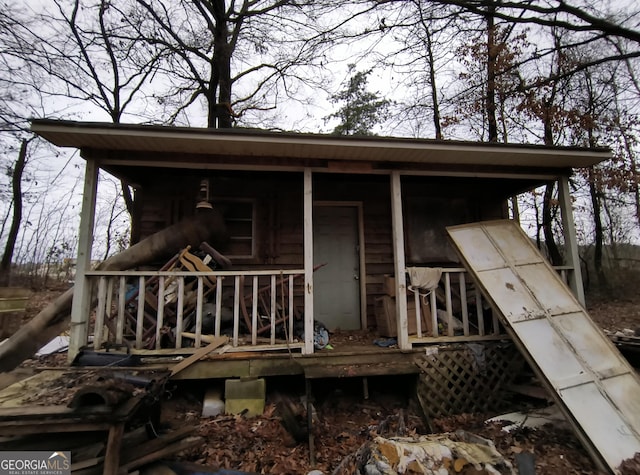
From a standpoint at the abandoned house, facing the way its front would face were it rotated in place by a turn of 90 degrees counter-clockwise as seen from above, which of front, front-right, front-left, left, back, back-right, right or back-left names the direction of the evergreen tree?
left

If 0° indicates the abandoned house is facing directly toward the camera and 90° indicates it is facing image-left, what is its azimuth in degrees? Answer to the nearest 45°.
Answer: approximately 0°
